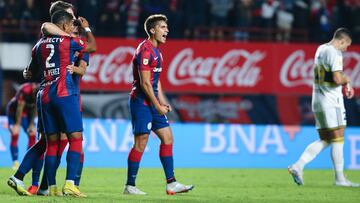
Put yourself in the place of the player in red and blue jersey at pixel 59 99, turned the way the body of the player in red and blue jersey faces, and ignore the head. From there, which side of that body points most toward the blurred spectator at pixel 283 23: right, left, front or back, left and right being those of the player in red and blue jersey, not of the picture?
front

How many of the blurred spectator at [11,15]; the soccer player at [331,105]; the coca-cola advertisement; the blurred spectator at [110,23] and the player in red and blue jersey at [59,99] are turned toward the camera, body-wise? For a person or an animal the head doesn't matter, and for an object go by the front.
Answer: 3

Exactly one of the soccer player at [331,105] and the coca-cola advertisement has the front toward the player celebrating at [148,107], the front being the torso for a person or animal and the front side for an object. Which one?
the coca-cola advertisement

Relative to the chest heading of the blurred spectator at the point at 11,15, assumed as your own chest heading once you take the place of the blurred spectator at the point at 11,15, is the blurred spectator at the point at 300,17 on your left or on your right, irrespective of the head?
on your left

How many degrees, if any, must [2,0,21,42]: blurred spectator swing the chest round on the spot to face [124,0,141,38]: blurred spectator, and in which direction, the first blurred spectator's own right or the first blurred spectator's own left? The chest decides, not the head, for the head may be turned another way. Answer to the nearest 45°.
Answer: approximately 90° to the first blurred spectator's own left

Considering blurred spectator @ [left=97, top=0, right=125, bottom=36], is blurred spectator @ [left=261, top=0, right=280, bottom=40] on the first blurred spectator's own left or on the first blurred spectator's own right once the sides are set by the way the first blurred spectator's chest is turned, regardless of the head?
on the first blurred spectator's own left

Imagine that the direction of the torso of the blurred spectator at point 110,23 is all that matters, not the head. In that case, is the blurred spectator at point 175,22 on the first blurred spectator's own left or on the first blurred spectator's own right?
on the first blurred spectator's own left

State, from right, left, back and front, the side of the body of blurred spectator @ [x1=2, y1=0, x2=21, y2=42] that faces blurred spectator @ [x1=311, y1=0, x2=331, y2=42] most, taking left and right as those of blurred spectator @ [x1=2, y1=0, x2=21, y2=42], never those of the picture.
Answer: left

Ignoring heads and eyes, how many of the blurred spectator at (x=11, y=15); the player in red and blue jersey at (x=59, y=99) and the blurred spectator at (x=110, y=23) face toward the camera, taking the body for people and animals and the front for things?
2
